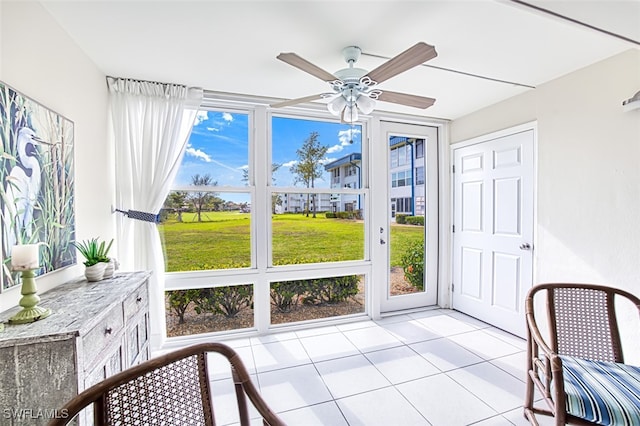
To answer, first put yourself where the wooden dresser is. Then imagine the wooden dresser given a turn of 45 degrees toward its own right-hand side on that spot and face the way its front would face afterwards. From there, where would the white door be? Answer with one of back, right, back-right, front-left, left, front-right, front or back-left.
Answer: left

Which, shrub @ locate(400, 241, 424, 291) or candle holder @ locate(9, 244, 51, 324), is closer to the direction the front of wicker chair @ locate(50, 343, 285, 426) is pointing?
the shrub

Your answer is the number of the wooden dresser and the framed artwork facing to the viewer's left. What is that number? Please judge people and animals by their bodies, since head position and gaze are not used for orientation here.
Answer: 0

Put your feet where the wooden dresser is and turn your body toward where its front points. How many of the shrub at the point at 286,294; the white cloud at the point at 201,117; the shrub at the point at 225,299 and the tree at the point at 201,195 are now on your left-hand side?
4

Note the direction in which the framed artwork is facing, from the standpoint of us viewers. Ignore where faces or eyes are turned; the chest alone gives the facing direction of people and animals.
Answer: facing the viewer and to the right of the viewer

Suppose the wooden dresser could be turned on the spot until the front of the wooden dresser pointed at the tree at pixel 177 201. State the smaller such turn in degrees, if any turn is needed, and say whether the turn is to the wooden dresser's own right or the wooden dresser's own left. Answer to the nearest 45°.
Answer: approximately 90° to the wooden dresser's own left

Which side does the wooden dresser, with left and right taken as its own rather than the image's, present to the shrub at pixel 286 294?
left
